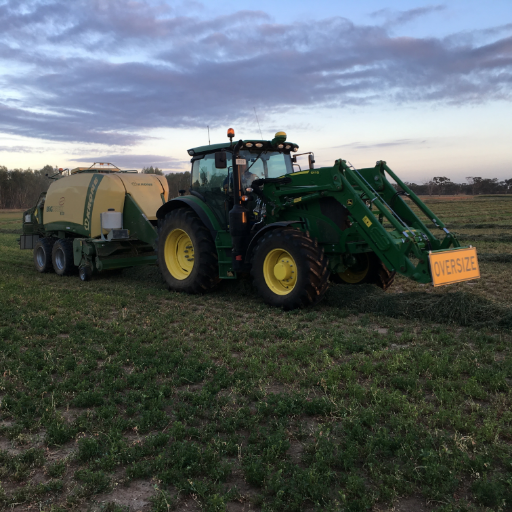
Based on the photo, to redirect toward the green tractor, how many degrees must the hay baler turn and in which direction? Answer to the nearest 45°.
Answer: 0° — it already faces it

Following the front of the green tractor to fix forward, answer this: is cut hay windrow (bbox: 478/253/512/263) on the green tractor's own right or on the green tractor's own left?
on the green tractor's own left

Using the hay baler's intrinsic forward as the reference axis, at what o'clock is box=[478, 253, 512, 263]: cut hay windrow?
The cut hay windrow is roughly at 11 o'clock from the hay baler.

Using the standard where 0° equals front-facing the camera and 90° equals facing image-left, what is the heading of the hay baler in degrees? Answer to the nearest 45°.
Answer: approximately 315°

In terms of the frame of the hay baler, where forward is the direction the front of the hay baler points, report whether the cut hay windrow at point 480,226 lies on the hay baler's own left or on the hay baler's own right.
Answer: on the hay baler's own left

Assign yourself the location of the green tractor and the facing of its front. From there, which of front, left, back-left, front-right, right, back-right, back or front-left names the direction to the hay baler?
back

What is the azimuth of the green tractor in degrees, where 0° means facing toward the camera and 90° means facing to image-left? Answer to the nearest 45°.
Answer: approximately 315°
